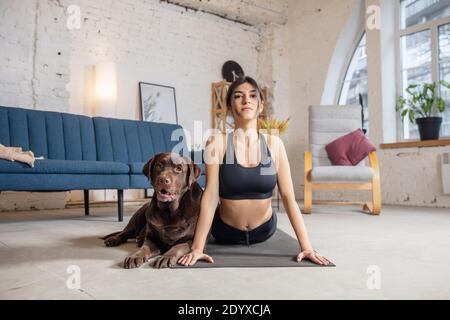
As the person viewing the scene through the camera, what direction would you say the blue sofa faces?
facing the viewer and to the right of the viewer

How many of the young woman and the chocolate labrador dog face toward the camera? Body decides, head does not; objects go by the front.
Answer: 2

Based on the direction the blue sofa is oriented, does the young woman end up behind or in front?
in front

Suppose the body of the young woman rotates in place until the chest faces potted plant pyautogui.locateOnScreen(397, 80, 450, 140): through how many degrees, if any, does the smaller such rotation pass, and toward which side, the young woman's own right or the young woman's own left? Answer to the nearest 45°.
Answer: approximately 135° to the young woman's own left

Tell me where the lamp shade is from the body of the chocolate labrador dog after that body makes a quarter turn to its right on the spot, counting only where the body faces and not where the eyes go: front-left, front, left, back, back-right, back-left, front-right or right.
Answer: right

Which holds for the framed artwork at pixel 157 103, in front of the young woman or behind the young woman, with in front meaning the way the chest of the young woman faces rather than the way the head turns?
behind

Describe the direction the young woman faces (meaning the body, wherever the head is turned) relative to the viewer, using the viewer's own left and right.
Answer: facing the viewer

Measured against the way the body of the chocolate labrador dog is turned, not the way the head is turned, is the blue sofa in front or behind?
behind

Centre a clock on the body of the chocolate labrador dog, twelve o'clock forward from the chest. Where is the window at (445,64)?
The window is roughly at 8 o'clock from the chocolate labrador dog.

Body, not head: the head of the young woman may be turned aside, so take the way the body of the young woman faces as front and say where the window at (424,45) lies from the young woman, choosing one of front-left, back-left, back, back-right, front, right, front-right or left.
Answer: back-left

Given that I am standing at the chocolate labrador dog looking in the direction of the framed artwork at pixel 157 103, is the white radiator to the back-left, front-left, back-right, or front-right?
front-right
